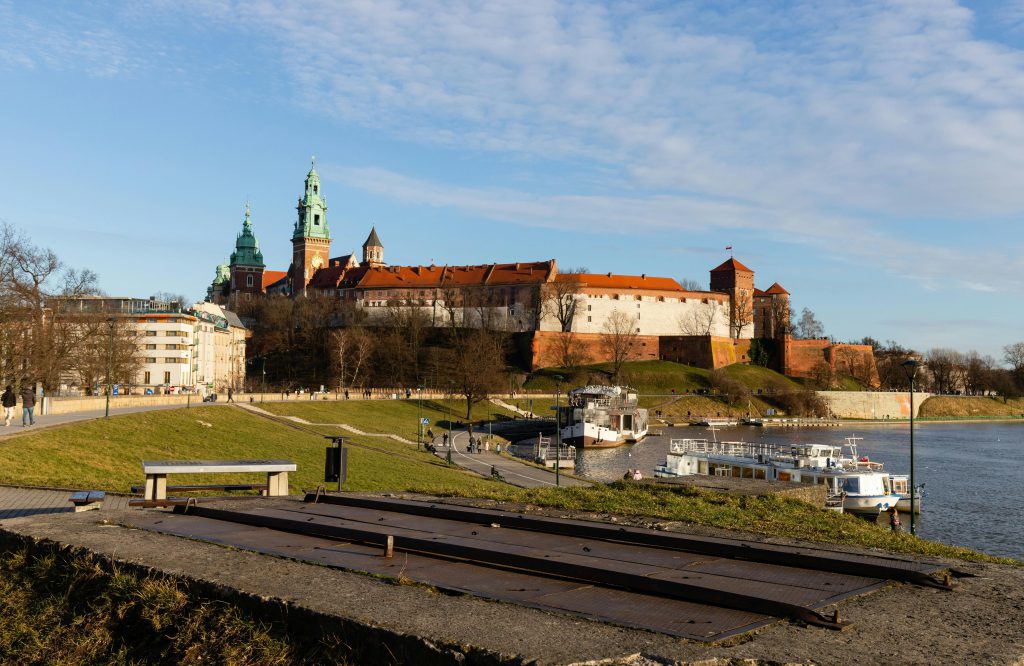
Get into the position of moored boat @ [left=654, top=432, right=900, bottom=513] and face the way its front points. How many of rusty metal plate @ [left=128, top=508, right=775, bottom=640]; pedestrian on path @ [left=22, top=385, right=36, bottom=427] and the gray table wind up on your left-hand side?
0

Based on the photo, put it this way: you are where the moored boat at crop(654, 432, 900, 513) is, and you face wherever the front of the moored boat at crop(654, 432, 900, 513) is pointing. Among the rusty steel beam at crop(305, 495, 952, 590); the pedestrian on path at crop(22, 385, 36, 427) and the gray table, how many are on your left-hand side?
0

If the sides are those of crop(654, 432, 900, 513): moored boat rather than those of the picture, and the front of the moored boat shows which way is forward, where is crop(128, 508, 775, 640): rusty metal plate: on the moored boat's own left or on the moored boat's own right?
on the moored boat's own right

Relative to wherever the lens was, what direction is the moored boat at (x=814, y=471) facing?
facing the viewer and to the right of the viewer

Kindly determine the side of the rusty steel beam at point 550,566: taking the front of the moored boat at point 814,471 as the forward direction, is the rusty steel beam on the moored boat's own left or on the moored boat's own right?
on the moored boat's own right

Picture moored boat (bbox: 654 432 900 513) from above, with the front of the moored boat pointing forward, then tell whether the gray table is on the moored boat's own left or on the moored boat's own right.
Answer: on the moored boat's own right

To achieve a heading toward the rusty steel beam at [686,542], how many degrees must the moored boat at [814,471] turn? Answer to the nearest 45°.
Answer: approximately 45° to its right

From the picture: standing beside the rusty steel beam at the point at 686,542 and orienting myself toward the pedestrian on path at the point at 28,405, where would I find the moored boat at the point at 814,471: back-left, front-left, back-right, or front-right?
front-right

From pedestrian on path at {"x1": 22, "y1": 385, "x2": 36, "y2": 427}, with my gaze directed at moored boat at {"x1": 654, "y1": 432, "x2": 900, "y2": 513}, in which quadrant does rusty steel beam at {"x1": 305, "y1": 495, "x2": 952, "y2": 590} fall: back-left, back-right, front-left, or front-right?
front-right

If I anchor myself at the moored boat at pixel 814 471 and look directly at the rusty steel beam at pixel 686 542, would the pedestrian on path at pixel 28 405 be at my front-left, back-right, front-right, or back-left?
front-right

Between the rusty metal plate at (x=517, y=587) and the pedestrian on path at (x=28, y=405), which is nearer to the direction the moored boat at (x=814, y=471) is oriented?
the rusty metal plate

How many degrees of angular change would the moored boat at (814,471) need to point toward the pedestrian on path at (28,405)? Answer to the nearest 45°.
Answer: approximately 90° to its right
